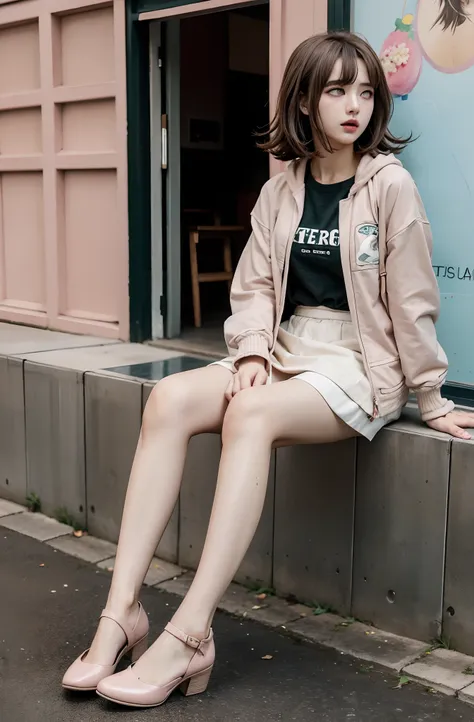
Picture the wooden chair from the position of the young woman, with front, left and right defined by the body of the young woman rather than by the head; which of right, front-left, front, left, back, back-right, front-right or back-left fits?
back-right
